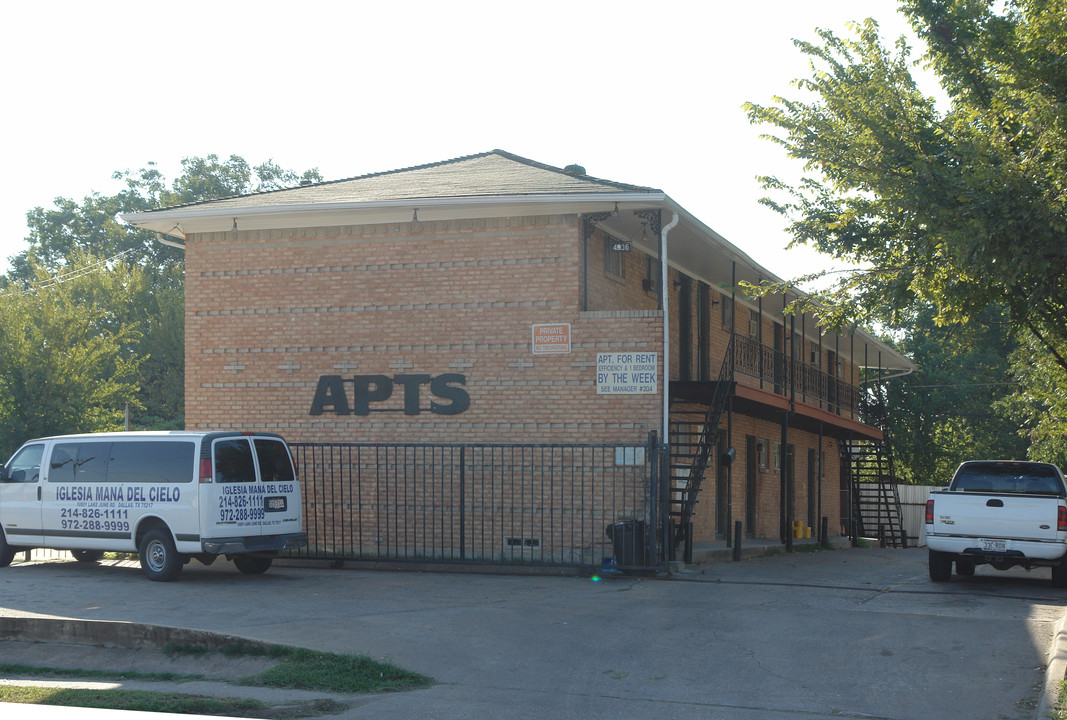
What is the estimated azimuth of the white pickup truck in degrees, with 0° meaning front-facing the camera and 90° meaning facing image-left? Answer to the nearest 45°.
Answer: approximately 180°

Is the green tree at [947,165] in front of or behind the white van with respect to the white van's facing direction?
behind

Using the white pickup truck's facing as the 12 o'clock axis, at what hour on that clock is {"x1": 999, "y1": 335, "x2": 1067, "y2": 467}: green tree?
The green tree is roughly at 12 o'clock from the white pickup truck.

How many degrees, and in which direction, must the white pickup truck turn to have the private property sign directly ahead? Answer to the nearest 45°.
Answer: approximately 90° to its left

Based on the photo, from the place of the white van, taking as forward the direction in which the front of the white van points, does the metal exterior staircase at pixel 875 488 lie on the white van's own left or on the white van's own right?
on the white van's own right

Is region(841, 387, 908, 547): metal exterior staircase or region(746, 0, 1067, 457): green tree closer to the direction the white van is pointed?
the metal exterior staircase

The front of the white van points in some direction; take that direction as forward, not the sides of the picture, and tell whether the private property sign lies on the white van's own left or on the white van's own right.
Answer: on the white van's own right

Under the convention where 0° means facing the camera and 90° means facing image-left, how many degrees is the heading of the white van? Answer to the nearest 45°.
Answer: approximately 135°

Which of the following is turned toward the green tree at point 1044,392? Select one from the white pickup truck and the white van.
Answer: the white pickup truck

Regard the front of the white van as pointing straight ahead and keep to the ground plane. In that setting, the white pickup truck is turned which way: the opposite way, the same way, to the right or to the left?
to the right

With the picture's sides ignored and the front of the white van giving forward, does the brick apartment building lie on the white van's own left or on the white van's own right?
on the white van's own right
